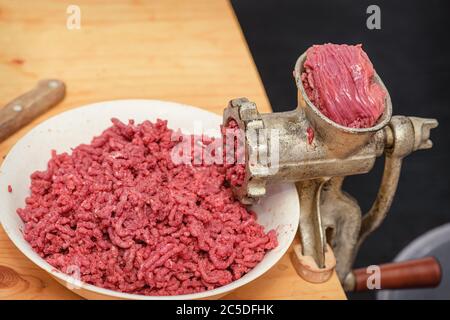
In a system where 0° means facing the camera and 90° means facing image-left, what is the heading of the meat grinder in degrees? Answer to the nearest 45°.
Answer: approximately 90°
